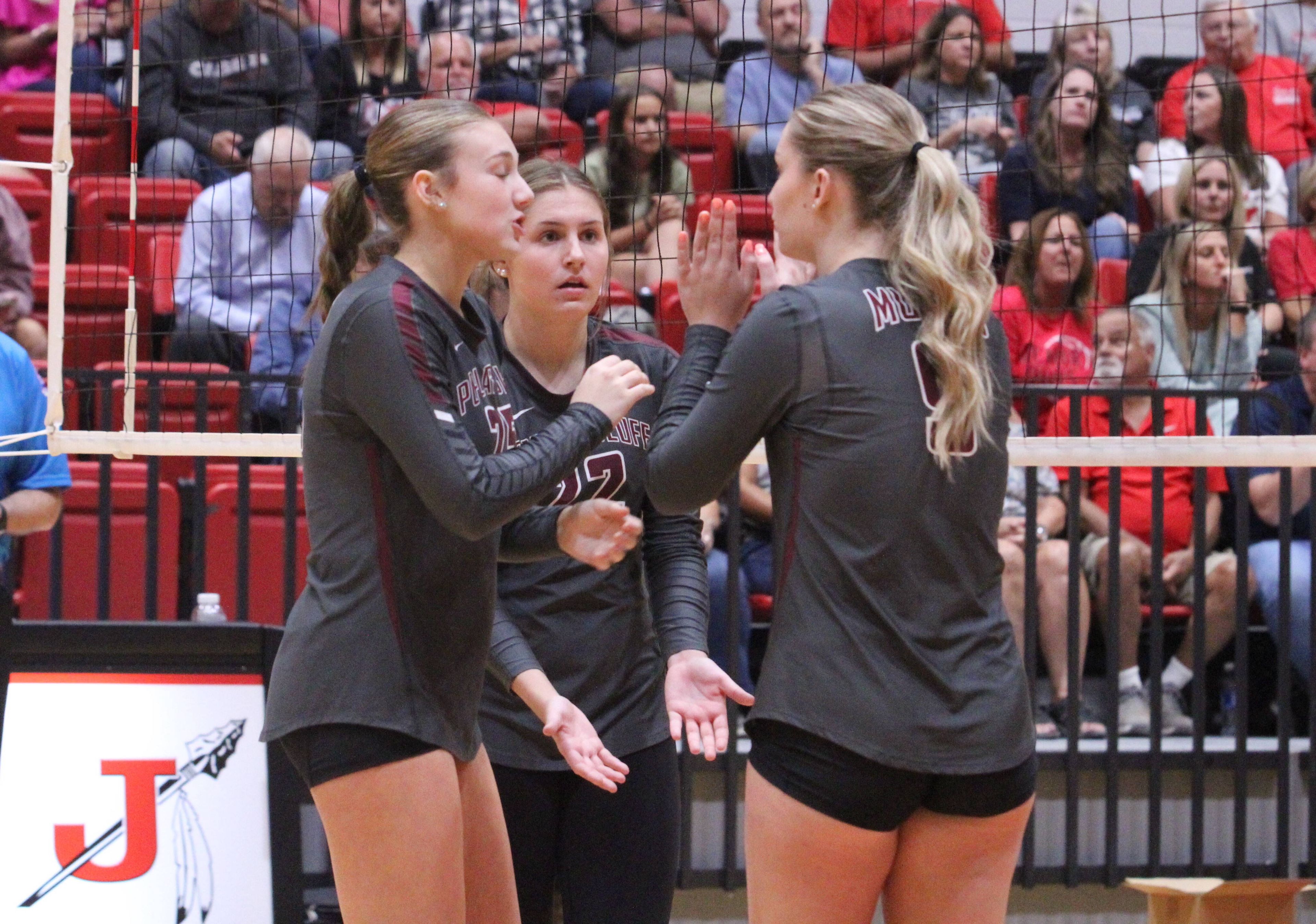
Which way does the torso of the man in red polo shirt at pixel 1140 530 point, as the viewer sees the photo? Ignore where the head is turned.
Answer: toward the camera

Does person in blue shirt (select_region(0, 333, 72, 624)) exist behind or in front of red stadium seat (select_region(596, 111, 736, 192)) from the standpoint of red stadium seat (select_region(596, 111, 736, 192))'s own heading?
in front

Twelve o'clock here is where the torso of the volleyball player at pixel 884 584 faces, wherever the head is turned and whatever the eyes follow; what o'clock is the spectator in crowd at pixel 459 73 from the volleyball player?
The spectator in crowd is roughly at 1 o'clock from the volleyball player.

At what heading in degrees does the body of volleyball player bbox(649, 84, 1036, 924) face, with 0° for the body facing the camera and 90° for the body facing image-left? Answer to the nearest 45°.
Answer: approximately 135°

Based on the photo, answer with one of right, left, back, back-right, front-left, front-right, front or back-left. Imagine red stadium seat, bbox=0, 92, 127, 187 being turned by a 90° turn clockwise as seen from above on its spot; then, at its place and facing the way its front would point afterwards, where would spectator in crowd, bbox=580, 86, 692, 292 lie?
back-left

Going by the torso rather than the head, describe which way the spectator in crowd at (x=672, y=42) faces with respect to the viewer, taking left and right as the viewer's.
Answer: facing the viewer

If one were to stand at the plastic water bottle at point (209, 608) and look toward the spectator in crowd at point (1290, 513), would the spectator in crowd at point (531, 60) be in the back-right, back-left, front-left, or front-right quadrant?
front-left

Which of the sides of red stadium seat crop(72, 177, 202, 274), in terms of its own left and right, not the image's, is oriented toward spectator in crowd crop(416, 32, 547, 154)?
left

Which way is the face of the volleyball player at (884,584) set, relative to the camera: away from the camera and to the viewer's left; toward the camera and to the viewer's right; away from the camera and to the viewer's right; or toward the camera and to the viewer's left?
away from the camera and to the viewer's left

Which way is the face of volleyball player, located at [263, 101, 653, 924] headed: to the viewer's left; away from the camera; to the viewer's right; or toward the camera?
to the viewer's right

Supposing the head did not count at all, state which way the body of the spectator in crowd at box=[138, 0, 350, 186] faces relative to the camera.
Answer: toward the camera

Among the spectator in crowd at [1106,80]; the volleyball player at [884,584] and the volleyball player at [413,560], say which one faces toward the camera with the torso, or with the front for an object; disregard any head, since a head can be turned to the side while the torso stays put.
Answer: the spectator in crowd

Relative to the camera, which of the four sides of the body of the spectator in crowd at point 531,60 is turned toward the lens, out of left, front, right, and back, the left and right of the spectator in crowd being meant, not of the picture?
front
